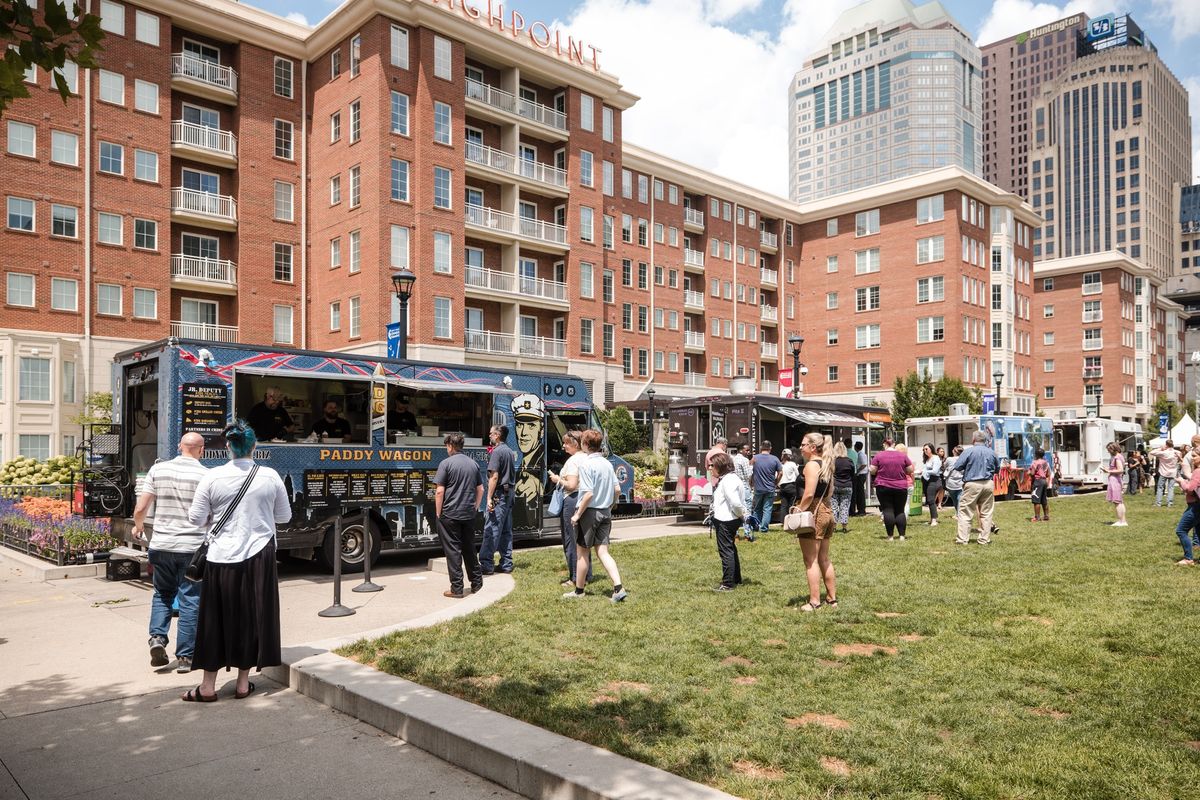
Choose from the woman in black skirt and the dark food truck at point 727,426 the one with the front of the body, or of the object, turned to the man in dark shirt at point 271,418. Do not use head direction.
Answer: the woman in black skirt

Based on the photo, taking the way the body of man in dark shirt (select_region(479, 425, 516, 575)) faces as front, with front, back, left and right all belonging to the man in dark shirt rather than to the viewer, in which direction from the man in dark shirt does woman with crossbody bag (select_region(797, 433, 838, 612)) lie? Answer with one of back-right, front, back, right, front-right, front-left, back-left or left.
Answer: back

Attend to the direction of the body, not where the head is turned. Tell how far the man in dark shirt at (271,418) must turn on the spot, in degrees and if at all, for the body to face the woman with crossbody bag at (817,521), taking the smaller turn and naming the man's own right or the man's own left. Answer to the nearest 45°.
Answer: approximately 45° to the man's own left

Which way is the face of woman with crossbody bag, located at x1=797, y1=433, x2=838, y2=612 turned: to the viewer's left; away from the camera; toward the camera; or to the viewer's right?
to the viewer's left

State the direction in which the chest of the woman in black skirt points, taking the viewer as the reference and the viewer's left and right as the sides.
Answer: facing away from the viewer

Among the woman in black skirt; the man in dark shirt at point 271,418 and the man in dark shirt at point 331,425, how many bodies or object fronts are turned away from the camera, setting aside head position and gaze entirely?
1

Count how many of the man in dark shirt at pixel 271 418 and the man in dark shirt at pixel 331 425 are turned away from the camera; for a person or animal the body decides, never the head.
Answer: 0

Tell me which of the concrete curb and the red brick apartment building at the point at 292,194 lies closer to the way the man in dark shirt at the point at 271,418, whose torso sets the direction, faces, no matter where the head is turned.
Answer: the concrete curb

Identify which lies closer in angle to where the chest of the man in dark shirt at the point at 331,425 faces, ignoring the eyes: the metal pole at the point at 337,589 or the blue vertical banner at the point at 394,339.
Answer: the metal pole

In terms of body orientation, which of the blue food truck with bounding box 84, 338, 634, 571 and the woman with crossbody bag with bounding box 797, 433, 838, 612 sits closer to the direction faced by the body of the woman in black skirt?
the blue food truck

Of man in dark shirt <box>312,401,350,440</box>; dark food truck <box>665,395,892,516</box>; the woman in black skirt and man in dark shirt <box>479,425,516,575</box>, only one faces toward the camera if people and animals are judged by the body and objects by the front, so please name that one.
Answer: man in dark shirt <box>312,401,350,440</box>

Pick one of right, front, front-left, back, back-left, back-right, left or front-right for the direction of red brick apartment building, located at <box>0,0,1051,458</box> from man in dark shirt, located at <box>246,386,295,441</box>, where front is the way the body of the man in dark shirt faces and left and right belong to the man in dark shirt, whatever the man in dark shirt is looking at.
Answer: back

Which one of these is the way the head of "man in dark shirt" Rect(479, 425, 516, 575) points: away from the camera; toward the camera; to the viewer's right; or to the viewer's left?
to the viewer's left
